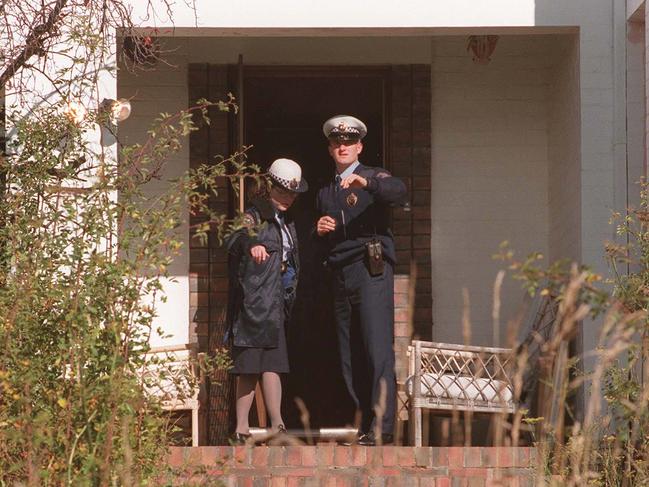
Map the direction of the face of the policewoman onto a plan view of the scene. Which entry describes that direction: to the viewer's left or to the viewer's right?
to the viewer's right

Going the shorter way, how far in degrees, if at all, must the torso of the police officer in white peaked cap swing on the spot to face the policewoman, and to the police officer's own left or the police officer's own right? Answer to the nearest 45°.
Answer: approximately 45° to the police officer's own right

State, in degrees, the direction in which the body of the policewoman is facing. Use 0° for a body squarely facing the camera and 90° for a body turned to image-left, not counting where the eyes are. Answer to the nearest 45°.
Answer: approximately 315°

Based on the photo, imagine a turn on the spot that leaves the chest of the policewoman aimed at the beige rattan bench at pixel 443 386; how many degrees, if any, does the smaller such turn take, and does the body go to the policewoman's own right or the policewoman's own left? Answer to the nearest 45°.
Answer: approximately 45° to the policewoman's own left

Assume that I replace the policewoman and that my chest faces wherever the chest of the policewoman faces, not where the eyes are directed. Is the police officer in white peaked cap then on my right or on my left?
on my left

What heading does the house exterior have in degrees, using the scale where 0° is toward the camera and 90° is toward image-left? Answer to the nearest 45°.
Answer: approximately 0°
